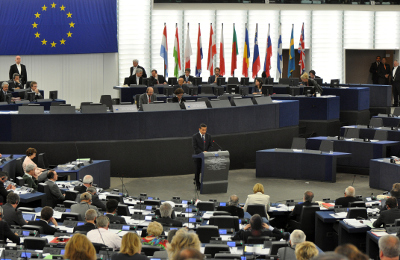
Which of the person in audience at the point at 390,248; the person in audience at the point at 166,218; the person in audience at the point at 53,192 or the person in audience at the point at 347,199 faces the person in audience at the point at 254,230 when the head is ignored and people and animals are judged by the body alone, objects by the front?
the person in audience at the point at 390,248

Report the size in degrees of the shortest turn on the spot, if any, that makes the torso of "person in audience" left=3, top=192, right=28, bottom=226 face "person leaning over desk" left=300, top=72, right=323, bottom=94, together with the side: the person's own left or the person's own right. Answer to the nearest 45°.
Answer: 0° — they already face them

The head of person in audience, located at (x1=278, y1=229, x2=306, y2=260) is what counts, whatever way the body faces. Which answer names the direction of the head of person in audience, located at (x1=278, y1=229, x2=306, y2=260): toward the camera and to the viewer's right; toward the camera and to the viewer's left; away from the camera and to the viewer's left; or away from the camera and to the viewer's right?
away from the camera and to the viewer's left

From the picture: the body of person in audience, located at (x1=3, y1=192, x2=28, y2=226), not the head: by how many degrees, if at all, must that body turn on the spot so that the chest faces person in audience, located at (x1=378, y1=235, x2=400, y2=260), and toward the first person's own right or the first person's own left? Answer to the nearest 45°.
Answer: approximately 90° to the first person's own right

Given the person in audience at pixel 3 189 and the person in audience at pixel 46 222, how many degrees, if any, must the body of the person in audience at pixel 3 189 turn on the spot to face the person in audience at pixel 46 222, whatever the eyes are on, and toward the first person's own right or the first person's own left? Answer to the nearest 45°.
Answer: approximately 90° to the first person's own right

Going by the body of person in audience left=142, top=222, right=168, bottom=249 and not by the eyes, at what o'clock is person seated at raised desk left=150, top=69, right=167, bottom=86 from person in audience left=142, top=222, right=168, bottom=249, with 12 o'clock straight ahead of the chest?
person seated at raised desk left=150, top=69, right=167, bottom=86 is roughly at 12 o'clock from person in audience left=142, top=222, right=168, bottom=249.

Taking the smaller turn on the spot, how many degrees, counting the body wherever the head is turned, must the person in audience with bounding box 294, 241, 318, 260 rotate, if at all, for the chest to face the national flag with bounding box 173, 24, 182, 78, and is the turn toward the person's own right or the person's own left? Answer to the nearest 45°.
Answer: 0° — they already face it

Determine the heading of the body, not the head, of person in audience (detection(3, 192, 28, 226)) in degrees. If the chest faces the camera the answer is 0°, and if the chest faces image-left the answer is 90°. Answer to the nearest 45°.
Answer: approximately 225°

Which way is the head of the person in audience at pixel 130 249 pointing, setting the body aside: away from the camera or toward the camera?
away from the camera

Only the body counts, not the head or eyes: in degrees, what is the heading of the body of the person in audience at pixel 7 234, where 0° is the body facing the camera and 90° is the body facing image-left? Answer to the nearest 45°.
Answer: approximately 225°

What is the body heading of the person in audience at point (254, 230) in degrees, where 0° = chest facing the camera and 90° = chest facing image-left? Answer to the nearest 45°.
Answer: approximately 180°

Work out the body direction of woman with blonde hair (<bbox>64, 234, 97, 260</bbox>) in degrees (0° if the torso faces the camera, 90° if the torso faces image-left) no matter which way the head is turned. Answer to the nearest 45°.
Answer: approximately 180°

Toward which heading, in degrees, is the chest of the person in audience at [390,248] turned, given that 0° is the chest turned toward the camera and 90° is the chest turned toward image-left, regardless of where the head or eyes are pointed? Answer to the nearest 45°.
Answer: approximately 135°

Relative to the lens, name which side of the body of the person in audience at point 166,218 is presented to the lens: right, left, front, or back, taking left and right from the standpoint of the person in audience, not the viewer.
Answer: back
